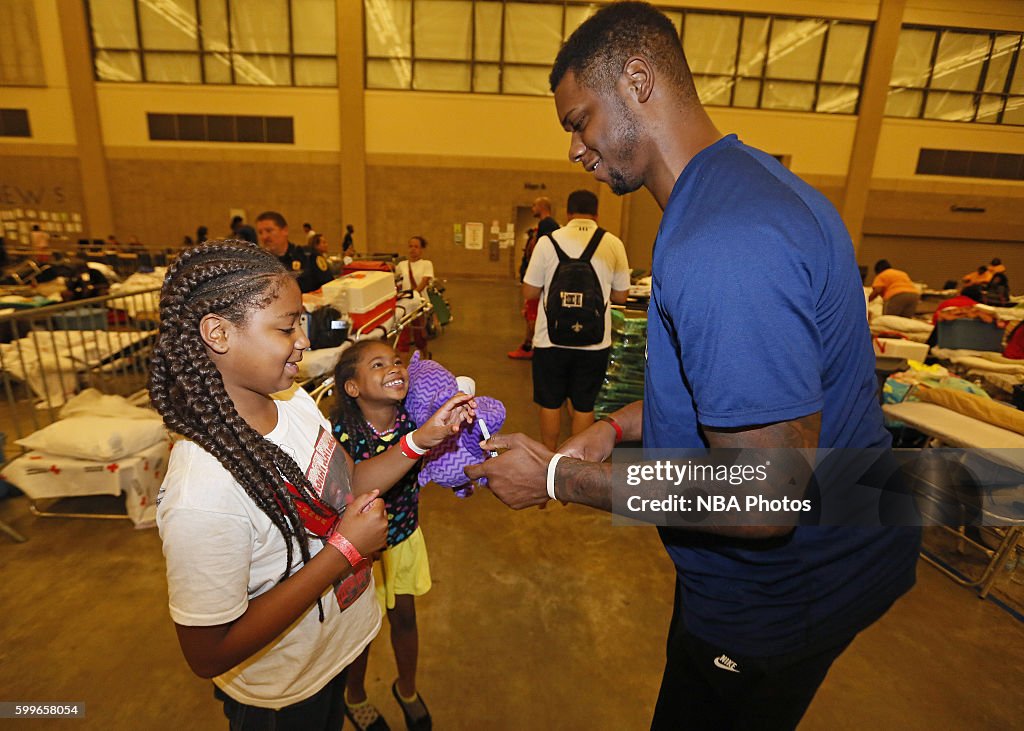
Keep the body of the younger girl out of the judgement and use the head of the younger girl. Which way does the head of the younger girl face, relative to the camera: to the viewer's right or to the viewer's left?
to the viewer's right

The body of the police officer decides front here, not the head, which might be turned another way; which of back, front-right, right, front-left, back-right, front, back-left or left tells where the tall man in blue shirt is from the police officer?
front-left

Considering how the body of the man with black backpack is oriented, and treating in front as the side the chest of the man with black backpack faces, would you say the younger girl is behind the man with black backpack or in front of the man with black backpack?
behind

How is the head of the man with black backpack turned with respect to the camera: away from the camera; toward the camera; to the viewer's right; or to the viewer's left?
away from the camera

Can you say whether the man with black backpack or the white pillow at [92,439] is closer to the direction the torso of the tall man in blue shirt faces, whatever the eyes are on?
the white pillow

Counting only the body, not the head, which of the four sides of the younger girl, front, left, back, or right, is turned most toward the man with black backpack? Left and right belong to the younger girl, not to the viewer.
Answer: left

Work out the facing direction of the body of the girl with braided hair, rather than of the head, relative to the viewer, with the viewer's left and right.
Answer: facing to the right of the viewer

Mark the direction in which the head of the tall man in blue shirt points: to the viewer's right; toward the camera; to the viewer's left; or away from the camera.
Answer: to the viewer's left

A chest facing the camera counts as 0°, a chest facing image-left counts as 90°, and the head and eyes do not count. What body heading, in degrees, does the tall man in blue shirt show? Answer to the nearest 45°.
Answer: approximately 90°

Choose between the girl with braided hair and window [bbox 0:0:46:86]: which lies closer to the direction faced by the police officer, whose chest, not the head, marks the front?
the girl with braided hair

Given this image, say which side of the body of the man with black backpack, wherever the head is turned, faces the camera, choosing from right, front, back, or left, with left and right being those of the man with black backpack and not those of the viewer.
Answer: back

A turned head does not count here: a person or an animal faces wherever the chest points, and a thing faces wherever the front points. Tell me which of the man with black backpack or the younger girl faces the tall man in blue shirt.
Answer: the younger girl
